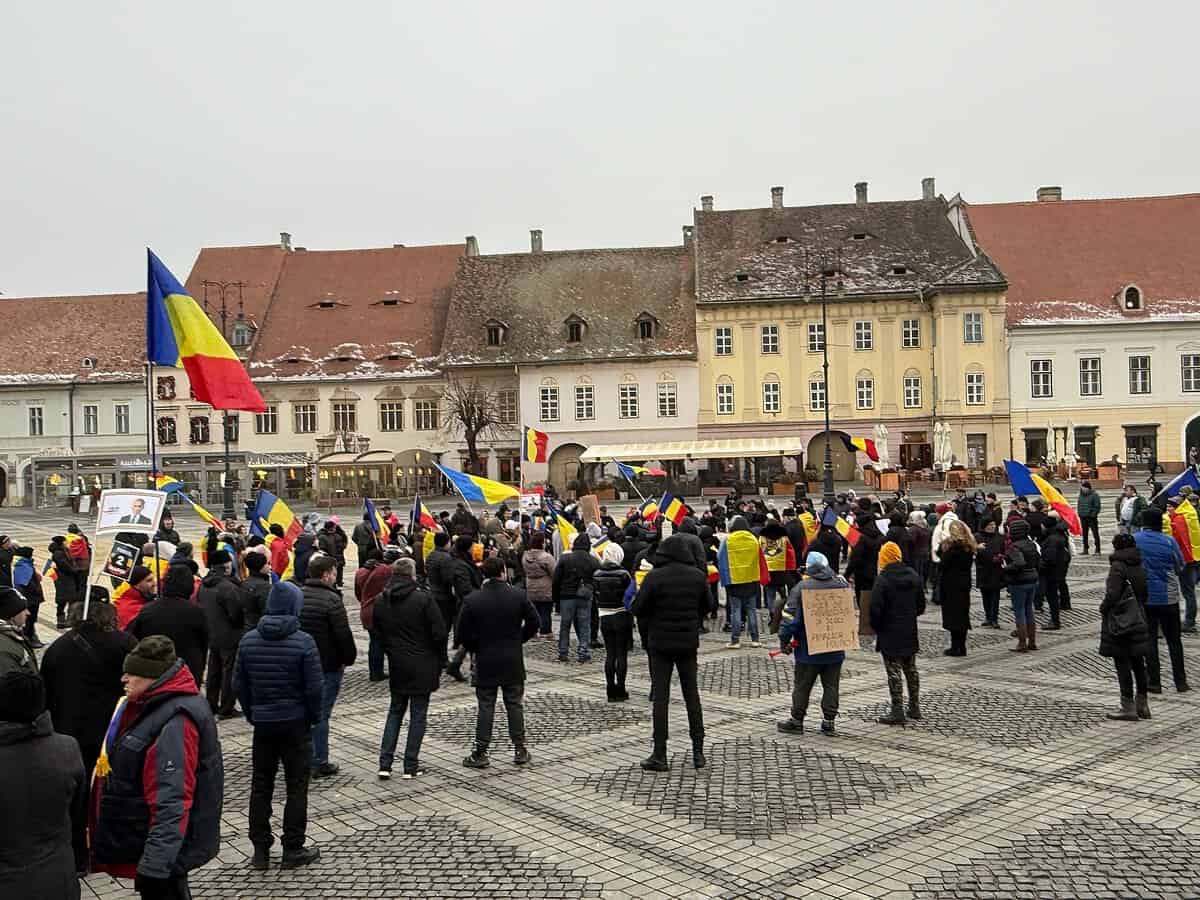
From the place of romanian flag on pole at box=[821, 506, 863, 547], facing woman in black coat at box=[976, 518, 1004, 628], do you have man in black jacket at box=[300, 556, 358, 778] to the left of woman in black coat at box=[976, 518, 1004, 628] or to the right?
right

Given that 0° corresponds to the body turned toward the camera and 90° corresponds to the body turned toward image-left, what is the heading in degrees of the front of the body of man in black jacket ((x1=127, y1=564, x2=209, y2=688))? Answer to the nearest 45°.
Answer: approximately 180°

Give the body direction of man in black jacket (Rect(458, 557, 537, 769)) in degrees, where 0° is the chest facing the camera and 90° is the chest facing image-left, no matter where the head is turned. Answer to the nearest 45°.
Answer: approximately 180°

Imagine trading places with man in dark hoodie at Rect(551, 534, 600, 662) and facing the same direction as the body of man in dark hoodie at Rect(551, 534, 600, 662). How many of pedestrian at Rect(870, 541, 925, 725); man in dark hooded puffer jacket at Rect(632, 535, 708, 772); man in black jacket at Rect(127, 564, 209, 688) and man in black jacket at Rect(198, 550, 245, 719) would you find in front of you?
0

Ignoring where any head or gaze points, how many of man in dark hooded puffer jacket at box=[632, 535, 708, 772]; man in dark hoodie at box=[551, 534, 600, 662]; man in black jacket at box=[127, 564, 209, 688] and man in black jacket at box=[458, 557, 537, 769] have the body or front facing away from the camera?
4

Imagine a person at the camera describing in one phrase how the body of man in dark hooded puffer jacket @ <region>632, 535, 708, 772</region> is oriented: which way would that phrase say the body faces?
away from the camera

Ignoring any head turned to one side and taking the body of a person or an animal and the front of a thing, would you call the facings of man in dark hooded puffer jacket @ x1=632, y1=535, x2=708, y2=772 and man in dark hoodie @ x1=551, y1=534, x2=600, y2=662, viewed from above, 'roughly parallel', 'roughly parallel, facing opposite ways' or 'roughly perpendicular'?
roughly parallel

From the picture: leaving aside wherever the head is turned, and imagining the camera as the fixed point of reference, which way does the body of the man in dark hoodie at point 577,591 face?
away from the camera

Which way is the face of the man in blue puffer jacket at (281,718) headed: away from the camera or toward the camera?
away from the camera

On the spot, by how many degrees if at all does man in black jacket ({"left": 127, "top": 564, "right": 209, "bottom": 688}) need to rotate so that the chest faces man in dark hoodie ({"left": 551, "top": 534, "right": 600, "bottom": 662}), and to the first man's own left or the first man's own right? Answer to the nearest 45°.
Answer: approximately 45° to the first man's own right

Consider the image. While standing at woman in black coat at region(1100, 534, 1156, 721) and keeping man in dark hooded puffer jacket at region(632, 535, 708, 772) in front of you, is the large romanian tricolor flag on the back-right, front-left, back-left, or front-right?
front-right

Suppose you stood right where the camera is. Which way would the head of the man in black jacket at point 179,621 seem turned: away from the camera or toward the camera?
away from the camera

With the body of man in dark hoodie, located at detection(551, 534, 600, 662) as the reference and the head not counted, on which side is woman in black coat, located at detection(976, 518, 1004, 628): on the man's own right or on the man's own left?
on the man's own right

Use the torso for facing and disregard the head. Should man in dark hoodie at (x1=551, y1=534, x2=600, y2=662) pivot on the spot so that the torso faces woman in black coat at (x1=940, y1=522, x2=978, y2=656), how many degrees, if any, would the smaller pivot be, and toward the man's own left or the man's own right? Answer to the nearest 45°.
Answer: approximately 90° to the man's own right

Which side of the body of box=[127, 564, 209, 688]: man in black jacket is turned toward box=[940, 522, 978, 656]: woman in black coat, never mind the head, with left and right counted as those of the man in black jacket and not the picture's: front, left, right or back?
right

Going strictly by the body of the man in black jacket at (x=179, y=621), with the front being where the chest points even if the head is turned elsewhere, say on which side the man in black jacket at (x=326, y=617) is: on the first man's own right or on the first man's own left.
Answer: on the first man's own right

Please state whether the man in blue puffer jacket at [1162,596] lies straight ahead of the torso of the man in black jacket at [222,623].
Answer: no

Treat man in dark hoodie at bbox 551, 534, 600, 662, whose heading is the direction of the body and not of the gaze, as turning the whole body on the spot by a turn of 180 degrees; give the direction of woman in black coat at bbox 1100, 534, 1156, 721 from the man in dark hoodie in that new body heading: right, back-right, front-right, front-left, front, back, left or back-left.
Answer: front-left
